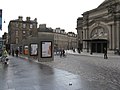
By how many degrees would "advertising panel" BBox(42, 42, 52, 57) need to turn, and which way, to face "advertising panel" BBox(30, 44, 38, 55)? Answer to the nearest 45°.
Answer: approximately 180°

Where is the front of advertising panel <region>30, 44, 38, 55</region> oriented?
toward the camera

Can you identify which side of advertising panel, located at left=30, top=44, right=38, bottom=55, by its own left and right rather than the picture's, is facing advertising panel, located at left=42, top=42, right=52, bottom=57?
left

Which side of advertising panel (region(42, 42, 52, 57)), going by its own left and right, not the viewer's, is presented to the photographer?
front

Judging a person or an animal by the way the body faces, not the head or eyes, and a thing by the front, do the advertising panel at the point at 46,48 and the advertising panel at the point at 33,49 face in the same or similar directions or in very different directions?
same or similar directions

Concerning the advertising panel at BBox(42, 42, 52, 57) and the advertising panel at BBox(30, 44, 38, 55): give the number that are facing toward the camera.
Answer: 2
